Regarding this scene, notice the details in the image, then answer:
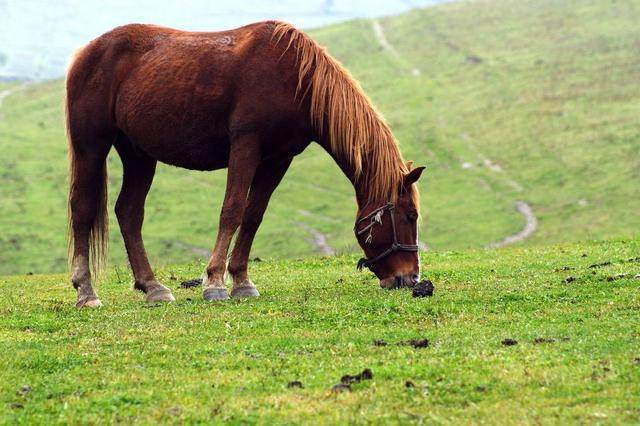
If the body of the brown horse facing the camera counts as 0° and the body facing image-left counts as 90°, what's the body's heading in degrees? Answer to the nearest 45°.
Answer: approximately 270°
